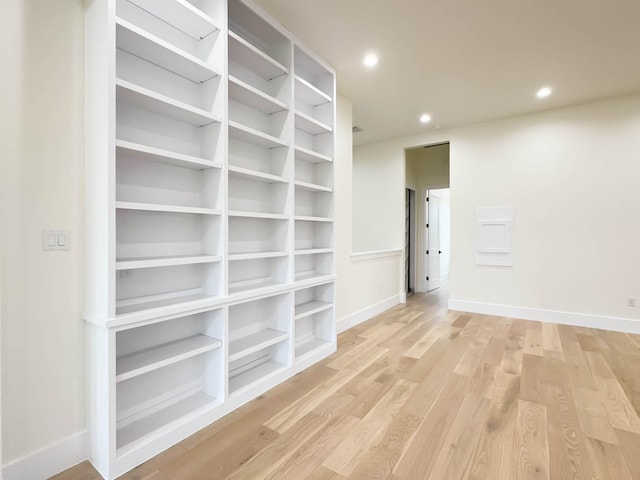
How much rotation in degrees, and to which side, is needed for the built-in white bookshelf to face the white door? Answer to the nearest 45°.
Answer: approximately 90° to its left

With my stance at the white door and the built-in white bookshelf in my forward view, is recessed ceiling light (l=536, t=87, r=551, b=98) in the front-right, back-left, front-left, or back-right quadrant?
front-left

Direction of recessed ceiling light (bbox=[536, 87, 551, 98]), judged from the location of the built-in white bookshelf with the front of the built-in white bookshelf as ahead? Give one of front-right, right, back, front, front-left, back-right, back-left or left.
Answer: front-left

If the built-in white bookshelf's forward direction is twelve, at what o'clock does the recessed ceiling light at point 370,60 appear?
The recessed ceiling light is roughly at 10 o'clock from the built-in white bookshelf.
